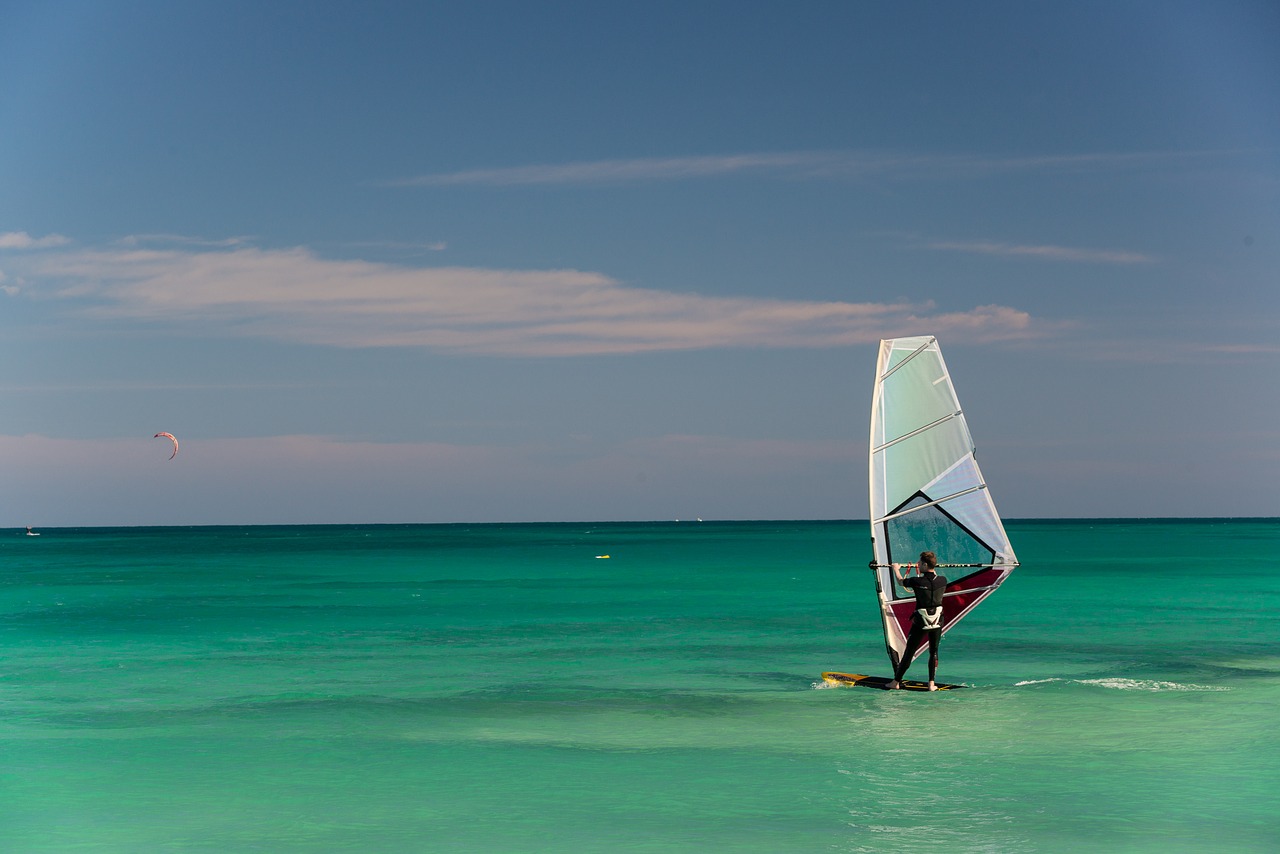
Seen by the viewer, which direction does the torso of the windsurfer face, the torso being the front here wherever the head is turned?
away from the camera
